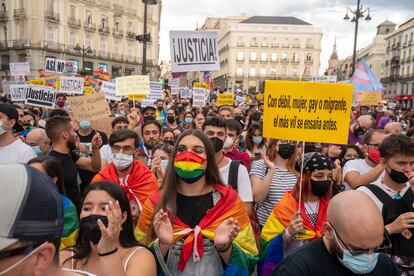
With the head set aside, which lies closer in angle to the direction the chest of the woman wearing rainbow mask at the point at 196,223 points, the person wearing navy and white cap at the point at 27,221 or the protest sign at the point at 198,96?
the person wearing navy and white cap

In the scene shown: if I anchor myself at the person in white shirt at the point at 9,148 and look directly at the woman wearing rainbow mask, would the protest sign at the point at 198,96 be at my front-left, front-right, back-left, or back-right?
back-left

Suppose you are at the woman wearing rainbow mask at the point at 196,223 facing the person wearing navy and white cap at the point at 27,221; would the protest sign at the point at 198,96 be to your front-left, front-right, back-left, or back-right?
back-right

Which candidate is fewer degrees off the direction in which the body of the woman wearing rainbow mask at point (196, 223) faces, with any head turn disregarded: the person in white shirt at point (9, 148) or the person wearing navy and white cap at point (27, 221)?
the person wearing navy and white cap

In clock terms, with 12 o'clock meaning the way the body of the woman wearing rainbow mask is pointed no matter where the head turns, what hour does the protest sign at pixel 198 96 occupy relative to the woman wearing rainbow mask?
The protest sign is roughly at 6 o'clock from the woman wearing rainbow mask.

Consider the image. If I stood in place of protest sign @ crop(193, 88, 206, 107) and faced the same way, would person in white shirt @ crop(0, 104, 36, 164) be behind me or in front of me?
in front

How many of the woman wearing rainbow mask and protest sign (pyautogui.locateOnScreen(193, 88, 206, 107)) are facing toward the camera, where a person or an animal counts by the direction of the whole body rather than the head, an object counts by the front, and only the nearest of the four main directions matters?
2

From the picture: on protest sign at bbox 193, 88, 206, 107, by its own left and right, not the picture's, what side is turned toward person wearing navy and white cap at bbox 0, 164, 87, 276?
front

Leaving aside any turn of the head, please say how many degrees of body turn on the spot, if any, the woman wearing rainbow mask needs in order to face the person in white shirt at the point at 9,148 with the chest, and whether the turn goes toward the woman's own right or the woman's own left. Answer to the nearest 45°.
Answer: approximately 135° to the woman's own right
